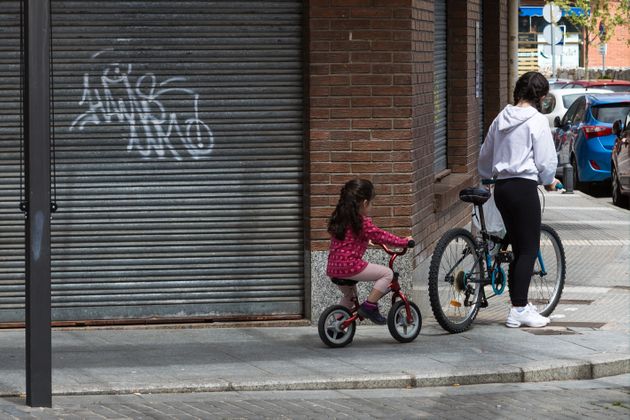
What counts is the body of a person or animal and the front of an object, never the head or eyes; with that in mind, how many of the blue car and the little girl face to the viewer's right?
1

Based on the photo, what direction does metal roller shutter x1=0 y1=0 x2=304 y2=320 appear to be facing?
toward the camera

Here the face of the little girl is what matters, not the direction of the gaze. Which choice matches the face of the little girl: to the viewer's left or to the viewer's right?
to the viewer's right

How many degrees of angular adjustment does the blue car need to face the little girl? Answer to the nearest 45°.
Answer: approximately 135° to its left

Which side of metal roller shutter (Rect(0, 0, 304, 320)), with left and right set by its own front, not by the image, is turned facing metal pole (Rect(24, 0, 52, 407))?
front

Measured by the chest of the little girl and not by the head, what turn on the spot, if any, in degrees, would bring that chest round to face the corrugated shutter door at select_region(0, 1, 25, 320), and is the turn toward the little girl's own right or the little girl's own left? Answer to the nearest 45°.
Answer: approximately 180°

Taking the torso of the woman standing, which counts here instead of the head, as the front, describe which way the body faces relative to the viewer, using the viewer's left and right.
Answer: facing away from the viewer and to the right of the viewer

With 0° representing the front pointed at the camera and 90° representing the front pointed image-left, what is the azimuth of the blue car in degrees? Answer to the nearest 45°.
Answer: approximately 135°

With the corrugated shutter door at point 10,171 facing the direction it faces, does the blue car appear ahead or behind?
behind

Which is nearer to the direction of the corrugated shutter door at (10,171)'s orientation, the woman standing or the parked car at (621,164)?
the woman standing

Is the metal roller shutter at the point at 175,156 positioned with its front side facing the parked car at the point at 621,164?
no

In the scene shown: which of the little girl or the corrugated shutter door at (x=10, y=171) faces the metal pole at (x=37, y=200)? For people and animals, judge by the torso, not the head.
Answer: the corrugated shutter door

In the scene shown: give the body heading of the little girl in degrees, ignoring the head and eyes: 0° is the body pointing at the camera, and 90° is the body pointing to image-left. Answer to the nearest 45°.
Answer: approximately 270°

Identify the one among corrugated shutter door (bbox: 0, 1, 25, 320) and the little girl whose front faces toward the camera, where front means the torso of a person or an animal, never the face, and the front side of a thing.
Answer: the corrugated shutter door
